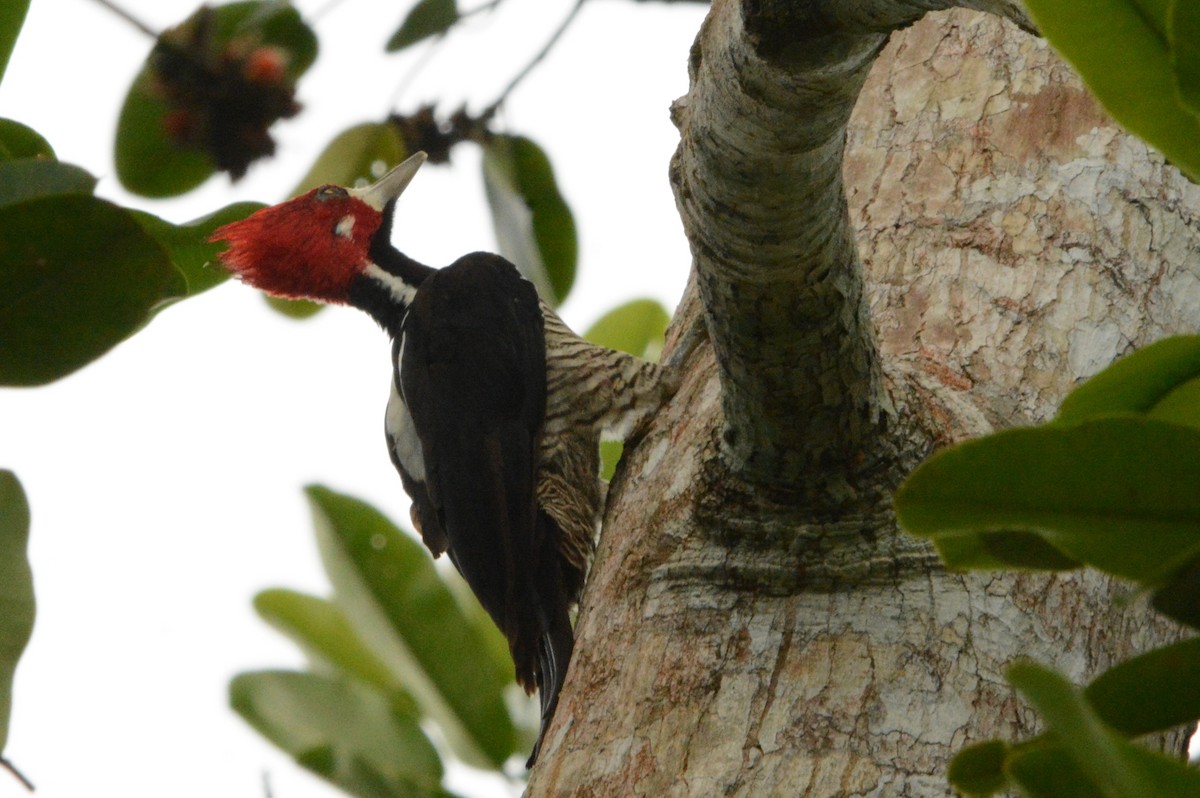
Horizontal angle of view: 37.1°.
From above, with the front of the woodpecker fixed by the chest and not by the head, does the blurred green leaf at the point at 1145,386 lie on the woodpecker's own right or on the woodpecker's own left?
on the woodpecker's own right

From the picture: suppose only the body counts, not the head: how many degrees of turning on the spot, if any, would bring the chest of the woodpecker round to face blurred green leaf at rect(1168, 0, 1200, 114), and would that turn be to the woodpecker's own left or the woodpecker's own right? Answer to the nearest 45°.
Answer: approximately 90° to the woodpecker's own right

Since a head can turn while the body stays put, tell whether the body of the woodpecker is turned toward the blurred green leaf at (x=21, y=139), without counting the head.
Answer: no

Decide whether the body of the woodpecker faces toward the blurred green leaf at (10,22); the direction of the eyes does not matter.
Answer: no

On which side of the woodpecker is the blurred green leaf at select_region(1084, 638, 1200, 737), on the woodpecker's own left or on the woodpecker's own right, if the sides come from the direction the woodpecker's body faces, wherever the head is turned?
on the woodpecker's own right

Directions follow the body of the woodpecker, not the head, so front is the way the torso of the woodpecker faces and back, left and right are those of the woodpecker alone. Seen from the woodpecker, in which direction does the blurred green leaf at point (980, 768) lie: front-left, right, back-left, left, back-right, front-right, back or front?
right

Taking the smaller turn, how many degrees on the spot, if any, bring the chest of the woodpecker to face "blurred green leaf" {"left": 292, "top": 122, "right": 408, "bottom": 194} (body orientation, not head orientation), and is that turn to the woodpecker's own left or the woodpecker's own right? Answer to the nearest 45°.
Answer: approximately 90° to the woodpecker's own left

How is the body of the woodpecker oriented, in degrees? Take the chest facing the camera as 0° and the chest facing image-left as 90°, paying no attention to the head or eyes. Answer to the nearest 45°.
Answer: approximately 270°
